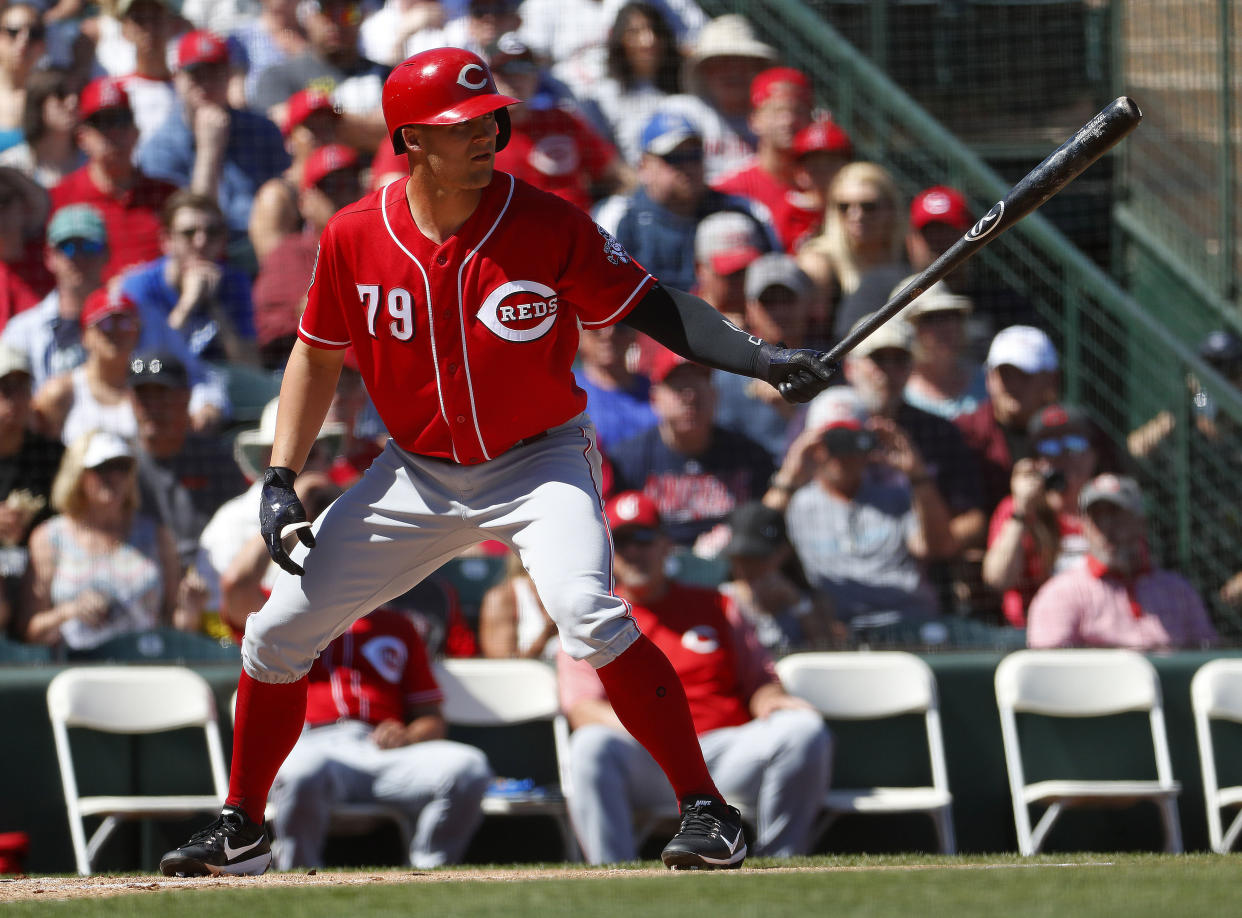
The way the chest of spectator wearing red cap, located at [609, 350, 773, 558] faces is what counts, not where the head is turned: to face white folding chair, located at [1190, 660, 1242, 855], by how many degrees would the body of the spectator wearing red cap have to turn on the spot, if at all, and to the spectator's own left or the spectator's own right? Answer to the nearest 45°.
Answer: approximately 90° to the spectator's own left

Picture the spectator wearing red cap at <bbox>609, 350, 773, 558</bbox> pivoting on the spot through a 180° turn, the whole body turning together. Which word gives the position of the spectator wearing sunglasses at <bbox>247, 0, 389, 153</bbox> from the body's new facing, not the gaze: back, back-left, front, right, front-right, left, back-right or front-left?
front-left

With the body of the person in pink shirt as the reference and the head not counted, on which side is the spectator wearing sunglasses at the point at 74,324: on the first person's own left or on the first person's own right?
on the first person's own right

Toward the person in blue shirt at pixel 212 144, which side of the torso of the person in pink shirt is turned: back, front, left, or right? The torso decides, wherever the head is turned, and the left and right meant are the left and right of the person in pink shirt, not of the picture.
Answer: right

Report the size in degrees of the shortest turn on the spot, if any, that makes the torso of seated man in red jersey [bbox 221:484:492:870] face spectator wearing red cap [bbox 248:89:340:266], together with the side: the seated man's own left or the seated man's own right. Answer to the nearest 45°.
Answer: approximately 180°

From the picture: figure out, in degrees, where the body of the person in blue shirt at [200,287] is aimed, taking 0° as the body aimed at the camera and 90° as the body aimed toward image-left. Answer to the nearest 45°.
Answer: approximately 0°

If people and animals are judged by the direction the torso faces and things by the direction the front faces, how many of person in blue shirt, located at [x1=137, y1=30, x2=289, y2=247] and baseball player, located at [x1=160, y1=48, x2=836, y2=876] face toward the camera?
2

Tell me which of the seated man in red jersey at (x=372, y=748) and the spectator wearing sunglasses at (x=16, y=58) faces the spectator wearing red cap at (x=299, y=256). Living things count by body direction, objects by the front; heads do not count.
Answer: the spectator wearing sunglasses

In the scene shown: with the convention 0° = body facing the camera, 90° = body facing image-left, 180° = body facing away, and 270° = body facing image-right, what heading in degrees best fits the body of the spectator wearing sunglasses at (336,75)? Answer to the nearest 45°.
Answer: approximately 0°

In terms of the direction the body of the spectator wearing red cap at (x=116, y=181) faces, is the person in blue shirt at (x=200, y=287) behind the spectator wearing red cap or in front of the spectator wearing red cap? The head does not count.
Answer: in front

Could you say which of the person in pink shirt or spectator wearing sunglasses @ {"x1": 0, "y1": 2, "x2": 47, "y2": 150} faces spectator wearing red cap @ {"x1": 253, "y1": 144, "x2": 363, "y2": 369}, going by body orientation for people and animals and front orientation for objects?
the spectator wearing sunglasses
